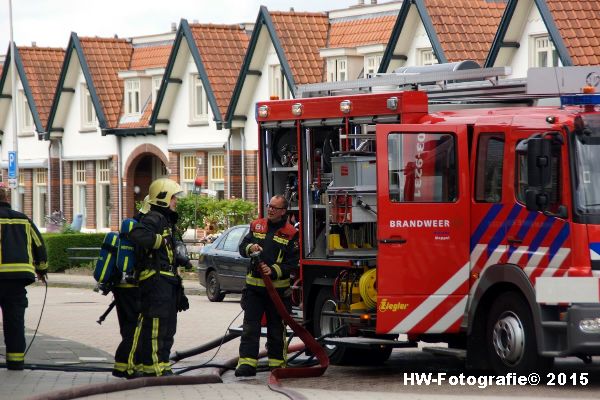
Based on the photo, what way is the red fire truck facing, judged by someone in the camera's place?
facing the viewer and to the right of the viewer

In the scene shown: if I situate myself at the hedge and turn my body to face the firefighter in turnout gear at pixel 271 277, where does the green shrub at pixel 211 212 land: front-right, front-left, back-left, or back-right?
front-left

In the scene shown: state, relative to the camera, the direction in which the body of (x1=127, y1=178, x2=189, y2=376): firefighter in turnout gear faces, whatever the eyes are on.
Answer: to the viewer's right

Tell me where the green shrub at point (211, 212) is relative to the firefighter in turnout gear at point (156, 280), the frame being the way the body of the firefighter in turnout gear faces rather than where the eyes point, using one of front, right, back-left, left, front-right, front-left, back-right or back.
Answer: left

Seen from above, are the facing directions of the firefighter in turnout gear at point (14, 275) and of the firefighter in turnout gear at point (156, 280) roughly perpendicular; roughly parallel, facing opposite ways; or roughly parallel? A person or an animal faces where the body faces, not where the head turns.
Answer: roughly perpendicular

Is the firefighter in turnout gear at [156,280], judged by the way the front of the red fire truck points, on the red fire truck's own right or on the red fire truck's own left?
on the red fire truck's own right

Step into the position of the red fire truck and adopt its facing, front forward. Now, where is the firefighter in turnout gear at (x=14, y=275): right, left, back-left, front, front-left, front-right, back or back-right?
back-right

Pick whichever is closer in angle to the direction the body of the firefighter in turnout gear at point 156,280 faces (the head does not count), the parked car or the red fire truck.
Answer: the red fire truck
